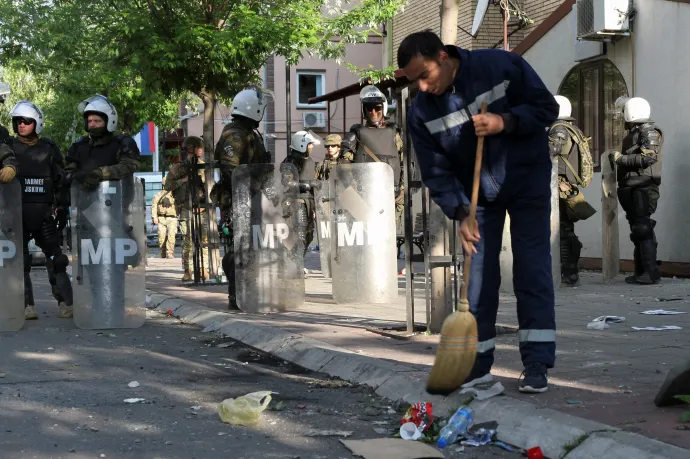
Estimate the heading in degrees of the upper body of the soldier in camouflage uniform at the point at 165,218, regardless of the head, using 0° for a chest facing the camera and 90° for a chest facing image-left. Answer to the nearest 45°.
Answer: approximately 0°

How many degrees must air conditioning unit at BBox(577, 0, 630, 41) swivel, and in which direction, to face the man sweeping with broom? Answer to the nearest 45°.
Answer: approximately 45° to its left

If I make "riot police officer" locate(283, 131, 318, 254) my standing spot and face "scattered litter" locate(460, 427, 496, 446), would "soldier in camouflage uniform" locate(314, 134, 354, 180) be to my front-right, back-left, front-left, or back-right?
back-left

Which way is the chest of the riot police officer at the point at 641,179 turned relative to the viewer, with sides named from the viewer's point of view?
facing to the left of the viewer

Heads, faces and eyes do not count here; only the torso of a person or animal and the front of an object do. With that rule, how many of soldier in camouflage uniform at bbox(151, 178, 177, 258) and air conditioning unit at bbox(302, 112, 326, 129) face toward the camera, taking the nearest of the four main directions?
2

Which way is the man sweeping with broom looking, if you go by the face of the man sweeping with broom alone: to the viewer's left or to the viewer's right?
to the viewer's left

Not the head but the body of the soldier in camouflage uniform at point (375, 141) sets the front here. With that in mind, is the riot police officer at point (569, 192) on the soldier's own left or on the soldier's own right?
on the soldier's own left
